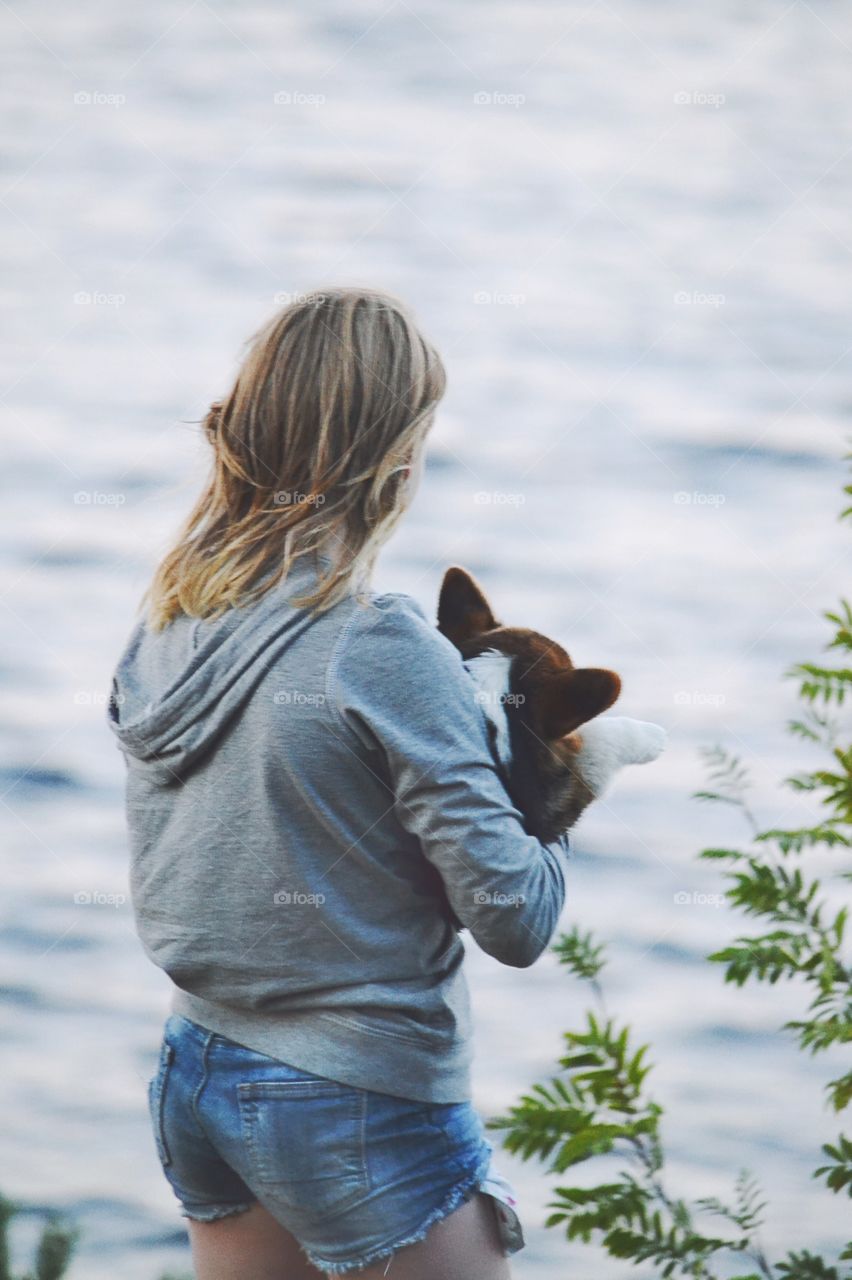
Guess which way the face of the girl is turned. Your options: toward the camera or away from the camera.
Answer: away from the camera

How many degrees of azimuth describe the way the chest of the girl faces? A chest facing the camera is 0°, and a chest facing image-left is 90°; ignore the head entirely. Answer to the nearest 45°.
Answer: approximately 225°

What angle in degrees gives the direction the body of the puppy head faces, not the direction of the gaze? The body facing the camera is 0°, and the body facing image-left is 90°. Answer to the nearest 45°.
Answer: approximately 225°
